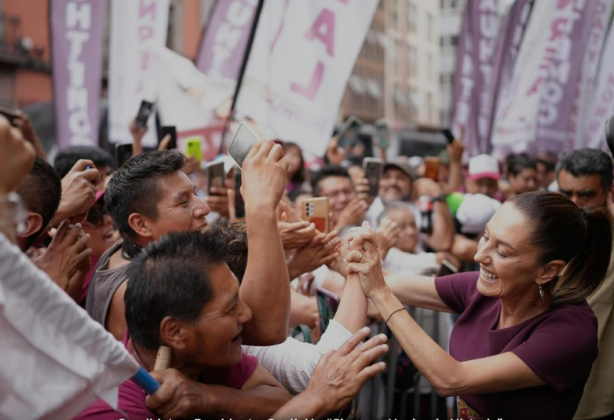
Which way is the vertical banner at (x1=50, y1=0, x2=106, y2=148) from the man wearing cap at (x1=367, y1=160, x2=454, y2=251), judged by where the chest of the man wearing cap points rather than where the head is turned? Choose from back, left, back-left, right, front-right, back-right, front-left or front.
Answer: right

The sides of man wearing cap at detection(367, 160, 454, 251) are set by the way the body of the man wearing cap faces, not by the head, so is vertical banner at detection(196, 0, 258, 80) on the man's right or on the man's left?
on the man's right

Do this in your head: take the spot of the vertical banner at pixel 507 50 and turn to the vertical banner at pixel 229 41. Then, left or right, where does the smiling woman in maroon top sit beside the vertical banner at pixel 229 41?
left

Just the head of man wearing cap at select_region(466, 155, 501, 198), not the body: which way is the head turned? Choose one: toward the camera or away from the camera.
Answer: toward the camera

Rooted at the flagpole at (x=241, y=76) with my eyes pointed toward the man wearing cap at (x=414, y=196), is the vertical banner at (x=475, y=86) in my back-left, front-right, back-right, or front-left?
front-left

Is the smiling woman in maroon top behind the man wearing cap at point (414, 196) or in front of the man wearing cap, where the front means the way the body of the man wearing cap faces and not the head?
in front

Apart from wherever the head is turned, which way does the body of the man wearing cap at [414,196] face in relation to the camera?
toward the camera

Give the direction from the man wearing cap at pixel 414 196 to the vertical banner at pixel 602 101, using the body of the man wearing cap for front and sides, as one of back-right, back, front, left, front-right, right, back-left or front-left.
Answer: back-left

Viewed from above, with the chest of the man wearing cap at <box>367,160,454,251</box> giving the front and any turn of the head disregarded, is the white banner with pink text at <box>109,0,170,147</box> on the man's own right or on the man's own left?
on the man's own right

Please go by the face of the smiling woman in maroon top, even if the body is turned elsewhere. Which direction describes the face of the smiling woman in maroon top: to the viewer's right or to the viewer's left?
to the viewer's left

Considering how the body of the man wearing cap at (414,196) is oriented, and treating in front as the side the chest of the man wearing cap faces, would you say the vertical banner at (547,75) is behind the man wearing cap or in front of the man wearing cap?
behind

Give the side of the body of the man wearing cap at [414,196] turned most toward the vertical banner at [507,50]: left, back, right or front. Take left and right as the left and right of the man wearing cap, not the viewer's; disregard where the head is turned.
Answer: back
